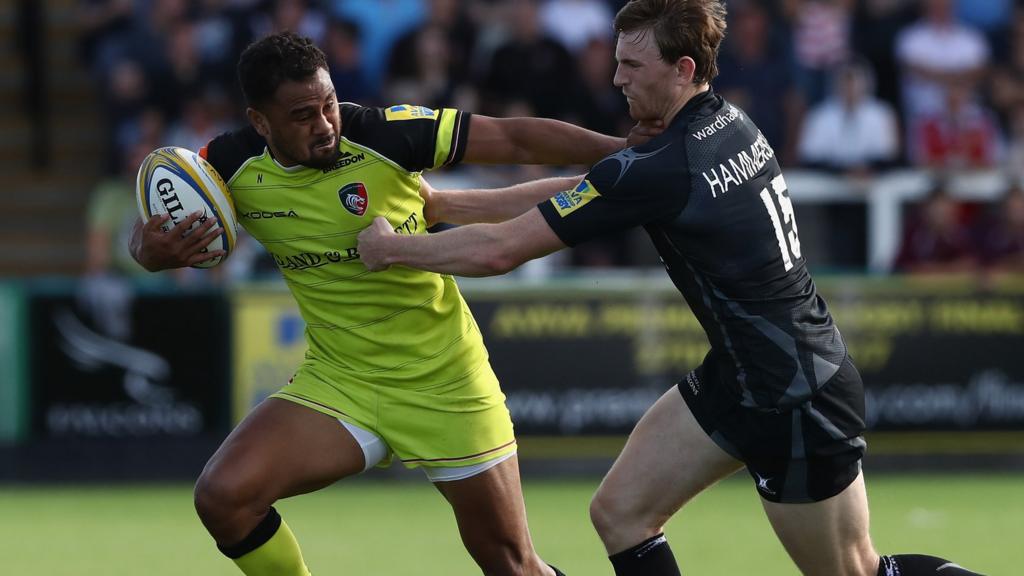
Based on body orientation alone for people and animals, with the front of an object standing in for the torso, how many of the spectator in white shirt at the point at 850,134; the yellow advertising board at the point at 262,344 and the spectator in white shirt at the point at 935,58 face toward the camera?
3

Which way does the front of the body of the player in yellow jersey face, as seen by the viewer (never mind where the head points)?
toward the camera

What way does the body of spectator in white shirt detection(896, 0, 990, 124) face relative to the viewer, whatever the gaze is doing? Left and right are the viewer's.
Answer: facing the viewer

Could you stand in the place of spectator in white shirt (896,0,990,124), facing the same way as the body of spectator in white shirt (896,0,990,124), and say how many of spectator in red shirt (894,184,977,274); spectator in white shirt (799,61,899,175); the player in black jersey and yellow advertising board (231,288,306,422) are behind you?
0

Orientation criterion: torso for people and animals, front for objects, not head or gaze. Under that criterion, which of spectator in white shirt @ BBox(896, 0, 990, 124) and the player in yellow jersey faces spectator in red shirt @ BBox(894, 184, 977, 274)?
the spectator in white shirt

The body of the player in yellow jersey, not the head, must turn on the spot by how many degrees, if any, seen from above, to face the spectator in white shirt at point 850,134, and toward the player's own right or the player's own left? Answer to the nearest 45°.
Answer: approximately 135° to the player's own left

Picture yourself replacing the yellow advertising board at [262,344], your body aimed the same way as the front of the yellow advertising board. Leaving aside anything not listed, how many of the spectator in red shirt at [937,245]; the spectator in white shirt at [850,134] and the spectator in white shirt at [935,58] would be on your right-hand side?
0

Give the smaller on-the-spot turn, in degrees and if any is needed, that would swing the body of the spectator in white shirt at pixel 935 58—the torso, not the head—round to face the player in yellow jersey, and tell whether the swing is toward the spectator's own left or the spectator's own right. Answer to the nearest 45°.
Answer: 0° — they already face them

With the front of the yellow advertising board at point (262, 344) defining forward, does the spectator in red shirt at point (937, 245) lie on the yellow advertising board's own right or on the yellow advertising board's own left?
on the yellow advertising board's own left

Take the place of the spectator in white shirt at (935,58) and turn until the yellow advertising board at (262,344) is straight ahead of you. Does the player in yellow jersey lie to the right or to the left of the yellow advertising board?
left

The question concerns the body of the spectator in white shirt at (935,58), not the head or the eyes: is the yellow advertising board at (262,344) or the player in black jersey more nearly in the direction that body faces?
the player in black jersey

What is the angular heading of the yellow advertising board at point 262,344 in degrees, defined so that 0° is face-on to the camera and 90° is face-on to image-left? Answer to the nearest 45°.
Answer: approximately 0°

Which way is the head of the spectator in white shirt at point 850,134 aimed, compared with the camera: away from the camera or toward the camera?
toward the camera

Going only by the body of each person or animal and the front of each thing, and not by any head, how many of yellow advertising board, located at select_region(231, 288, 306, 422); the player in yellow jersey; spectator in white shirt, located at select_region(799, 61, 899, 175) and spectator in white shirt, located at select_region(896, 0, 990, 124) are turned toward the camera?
4

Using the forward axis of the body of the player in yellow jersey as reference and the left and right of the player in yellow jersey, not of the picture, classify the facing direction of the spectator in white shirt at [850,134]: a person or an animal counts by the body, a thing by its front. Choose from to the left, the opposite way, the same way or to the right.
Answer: the same way

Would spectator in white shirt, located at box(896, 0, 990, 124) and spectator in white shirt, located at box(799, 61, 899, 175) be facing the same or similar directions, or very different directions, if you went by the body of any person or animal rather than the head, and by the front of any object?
same or similar directions

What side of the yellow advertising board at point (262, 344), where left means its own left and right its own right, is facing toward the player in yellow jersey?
front

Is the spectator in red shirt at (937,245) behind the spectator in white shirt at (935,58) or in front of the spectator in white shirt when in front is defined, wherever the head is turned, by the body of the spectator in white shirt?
in front

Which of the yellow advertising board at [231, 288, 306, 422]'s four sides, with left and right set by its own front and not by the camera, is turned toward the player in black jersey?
front
